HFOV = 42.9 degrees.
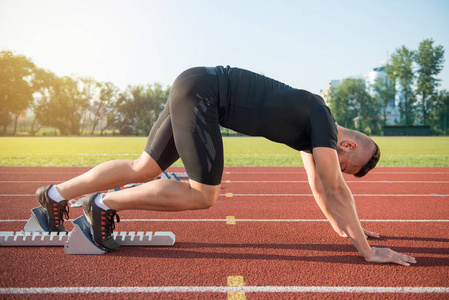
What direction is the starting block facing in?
to the viewer's right
